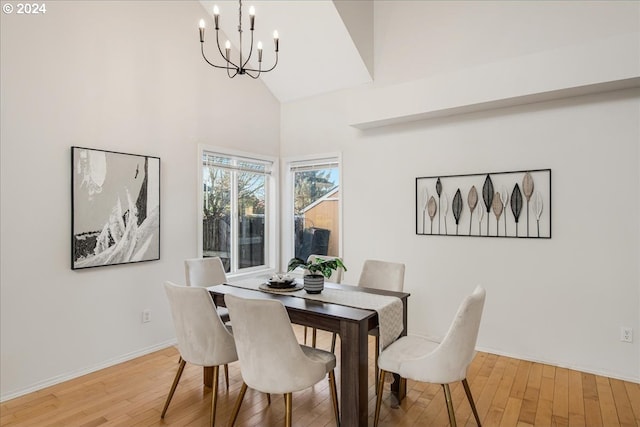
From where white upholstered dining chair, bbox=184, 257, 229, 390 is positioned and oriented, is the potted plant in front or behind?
in front

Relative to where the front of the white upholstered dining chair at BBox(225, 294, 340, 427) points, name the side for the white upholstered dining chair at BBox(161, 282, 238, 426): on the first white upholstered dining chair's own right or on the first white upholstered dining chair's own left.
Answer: on the first white upholstered dining chair's own left

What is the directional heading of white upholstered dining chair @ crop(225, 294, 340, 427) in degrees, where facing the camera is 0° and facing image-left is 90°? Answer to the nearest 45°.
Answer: approximately 225°

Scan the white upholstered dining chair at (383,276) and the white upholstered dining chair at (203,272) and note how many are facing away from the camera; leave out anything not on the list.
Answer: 0

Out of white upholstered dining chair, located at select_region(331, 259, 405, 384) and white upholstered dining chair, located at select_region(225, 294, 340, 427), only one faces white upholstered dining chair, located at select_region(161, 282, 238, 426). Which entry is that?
white upholstered dining chair, located at select_region(331, 259, 405, 384)

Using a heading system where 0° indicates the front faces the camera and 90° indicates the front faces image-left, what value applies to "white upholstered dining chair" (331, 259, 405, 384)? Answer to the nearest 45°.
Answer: approximately 45°

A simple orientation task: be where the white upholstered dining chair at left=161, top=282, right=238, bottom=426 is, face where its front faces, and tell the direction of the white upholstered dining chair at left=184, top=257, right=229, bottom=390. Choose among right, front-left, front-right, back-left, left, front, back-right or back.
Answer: front-left

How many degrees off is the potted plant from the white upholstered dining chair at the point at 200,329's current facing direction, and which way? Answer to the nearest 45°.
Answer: approximately 45° to its right

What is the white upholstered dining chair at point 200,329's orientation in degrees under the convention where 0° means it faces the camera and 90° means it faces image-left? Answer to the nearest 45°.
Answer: approximately 225°

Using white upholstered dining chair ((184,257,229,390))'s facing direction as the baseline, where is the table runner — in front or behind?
in front
